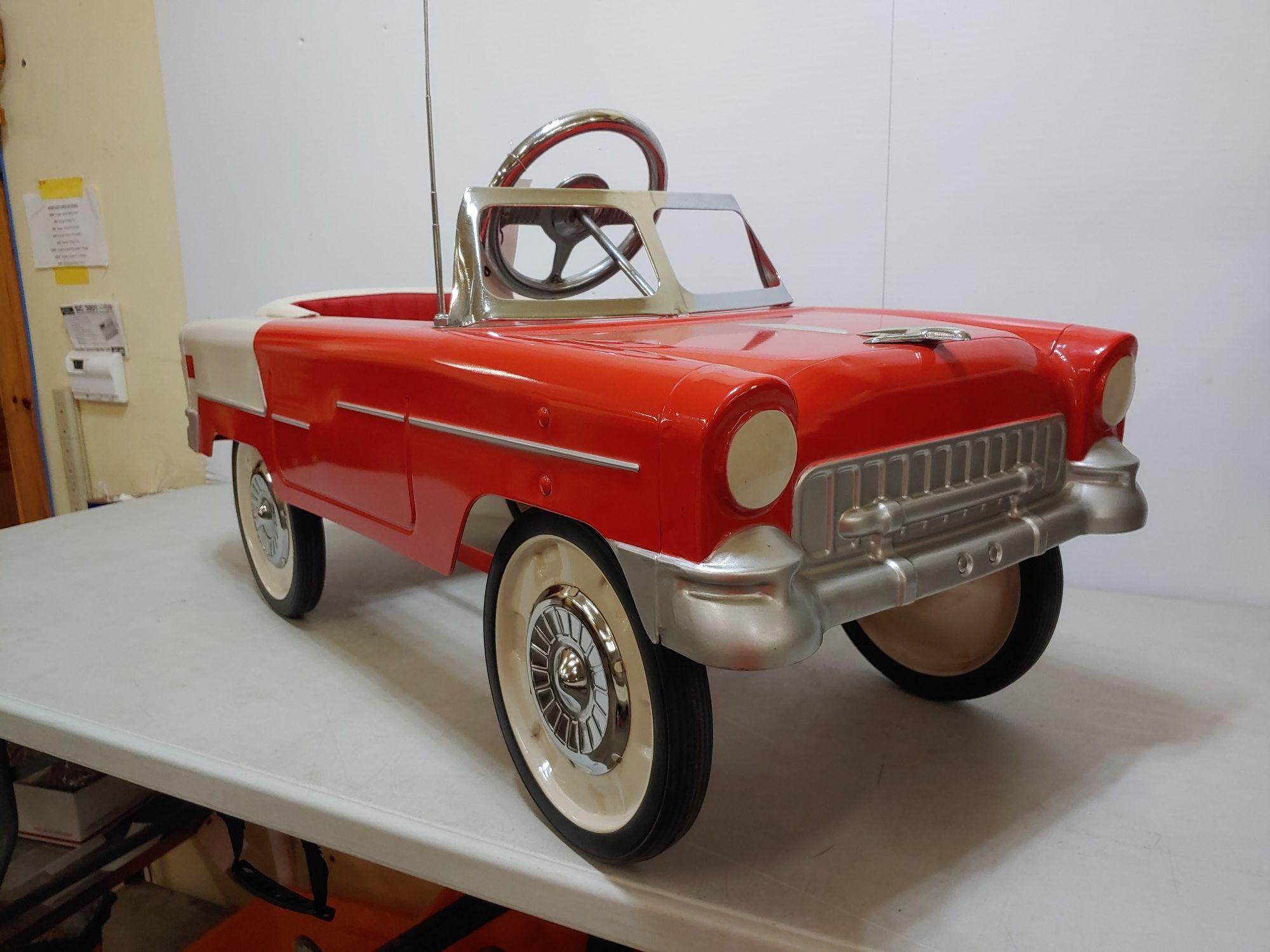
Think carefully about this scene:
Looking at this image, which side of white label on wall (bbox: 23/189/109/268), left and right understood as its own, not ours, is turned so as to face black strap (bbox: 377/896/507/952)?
front

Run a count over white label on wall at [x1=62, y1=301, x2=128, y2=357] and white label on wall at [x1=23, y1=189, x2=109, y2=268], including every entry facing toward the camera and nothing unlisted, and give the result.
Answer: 2

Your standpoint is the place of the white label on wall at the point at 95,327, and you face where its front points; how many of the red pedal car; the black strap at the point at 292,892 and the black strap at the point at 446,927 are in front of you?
3

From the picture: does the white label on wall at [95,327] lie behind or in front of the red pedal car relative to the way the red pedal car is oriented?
behind

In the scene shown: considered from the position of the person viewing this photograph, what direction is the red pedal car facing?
facing the viewer and to the right of the viewer

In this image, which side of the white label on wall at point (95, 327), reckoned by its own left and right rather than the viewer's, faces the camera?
front

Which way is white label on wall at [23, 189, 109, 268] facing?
toward the camera

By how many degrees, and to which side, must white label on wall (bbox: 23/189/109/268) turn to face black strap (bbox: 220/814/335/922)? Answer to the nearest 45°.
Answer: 0° — it already faces it

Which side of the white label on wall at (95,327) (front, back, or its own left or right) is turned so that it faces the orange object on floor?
front
